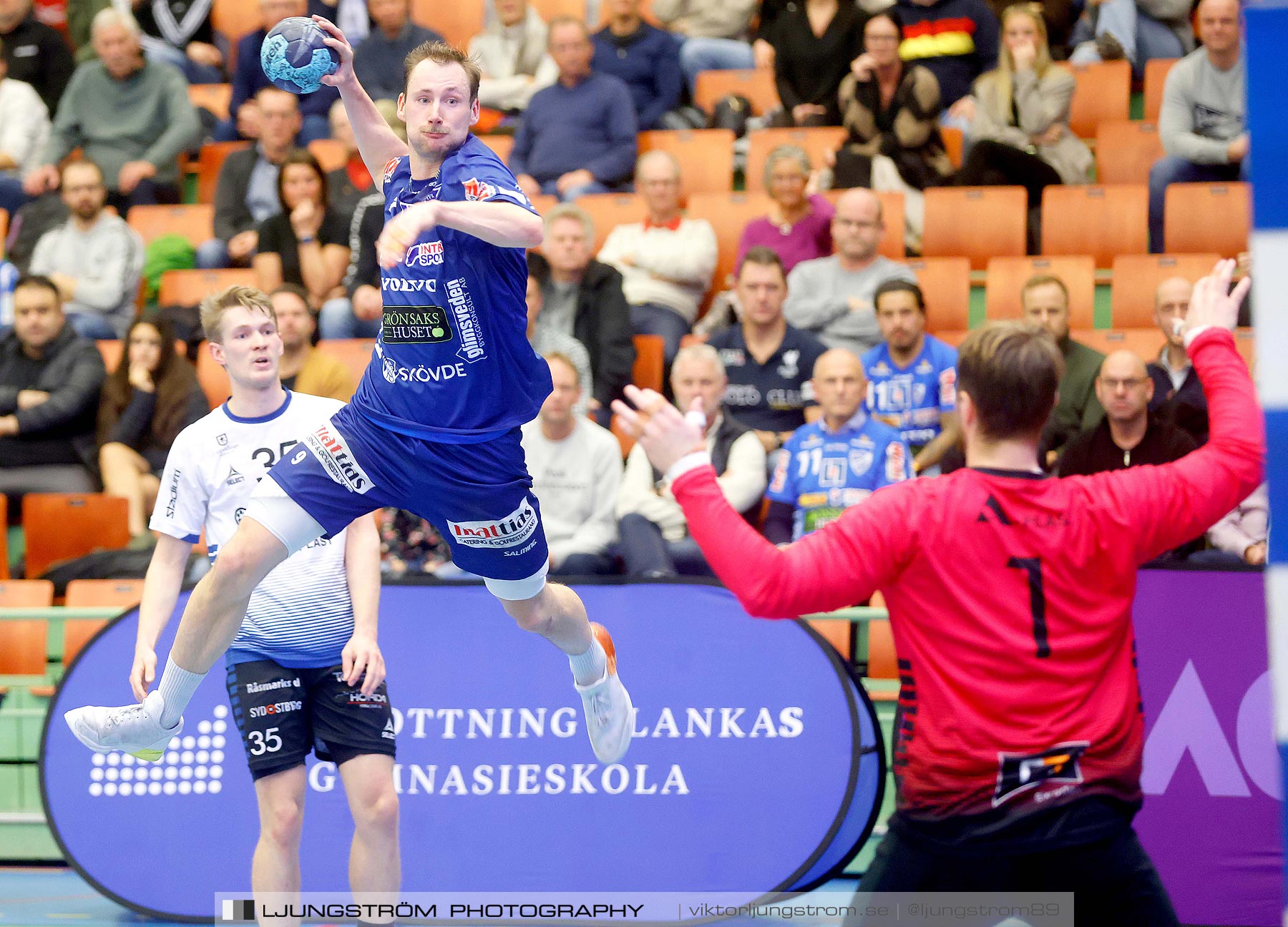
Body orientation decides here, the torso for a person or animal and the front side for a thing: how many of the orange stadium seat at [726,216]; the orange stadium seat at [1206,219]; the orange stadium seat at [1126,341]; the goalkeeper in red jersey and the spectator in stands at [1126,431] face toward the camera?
4

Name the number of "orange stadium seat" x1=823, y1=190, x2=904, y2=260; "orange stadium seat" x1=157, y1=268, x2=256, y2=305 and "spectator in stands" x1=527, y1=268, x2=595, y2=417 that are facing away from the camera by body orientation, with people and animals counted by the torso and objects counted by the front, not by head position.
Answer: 0

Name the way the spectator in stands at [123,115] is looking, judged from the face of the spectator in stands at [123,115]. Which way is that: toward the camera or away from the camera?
toward the camera

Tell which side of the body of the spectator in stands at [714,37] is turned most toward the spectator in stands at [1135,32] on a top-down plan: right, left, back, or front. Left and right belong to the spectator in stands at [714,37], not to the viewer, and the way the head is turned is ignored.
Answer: left

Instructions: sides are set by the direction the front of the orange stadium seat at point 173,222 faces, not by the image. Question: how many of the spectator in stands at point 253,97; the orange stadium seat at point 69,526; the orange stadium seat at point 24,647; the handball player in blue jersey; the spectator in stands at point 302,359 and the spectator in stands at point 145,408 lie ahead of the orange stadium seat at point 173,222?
5

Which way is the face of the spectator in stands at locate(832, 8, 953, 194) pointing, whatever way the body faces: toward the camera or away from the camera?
toward the camera

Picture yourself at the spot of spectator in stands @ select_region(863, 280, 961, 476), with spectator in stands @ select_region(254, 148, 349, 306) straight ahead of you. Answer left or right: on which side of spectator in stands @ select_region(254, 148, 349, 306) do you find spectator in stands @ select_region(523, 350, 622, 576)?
left

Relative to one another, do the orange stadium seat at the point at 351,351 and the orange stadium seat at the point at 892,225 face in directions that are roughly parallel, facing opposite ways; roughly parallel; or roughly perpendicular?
roughly parallel

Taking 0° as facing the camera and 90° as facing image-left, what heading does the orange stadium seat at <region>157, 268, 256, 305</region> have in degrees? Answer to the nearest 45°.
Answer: approximately 0°

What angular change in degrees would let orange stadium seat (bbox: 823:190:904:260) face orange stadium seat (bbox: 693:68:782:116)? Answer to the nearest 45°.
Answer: approximately 135° to its right

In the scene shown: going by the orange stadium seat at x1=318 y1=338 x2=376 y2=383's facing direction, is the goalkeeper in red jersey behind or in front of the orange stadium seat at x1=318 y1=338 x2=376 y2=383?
in front

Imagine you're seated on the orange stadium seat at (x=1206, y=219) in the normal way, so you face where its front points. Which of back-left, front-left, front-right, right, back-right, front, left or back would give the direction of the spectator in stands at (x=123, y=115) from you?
right

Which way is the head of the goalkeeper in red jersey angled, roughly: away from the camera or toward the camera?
away from the camera

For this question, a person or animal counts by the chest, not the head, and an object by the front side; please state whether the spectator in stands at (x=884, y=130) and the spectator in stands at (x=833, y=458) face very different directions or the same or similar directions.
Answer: same or similar directions

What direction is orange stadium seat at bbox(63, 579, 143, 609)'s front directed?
toward the camera

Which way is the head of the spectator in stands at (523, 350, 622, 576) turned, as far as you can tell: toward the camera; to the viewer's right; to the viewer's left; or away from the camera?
toward the camera

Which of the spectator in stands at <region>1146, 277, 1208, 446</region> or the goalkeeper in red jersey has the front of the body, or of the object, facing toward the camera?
the spectator in stands

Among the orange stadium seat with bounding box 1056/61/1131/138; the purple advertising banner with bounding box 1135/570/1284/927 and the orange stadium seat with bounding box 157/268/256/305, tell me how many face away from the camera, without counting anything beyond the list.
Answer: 0

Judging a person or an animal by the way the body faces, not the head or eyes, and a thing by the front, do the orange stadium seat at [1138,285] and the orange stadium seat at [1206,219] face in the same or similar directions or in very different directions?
same or similar directions

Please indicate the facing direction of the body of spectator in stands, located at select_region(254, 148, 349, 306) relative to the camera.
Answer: toward the camera

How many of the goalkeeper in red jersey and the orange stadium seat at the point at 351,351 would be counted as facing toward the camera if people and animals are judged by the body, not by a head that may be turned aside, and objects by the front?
1

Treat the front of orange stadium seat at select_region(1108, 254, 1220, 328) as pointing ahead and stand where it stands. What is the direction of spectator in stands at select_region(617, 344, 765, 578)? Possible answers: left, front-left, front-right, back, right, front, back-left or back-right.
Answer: front-right

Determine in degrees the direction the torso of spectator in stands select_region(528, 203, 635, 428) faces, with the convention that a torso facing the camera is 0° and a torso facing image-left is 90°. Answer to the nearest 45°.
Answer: approximately 45°
